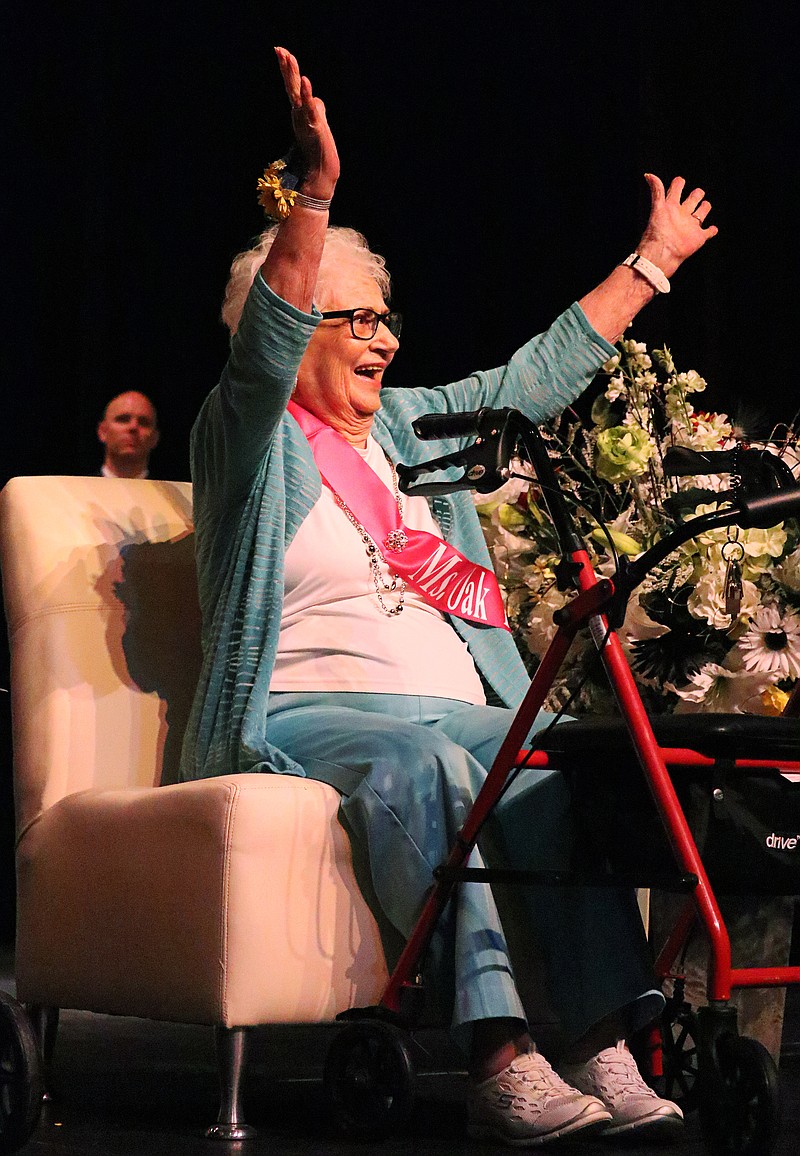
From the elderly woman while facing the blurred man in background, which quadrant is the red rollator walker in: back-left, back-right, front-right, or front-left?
back-right

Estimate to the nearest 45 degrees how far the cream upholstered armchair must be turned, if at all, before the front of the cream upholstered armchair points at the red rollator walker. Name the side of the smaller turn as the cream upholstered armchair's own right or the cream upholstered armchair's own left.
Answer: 0° — it already faces it

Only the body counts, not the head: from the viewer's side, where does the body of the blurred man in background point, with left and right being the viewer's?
facing the viewer

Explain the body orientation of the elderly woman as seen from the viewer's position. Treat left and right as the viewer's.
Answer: facing the viewer and to the right of the viewer

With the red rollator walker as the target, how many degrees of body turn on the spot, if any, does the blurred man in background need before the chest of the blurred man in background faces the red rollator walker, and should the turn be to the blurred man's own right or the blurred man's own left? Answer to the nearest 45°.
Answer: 0° — they already face it

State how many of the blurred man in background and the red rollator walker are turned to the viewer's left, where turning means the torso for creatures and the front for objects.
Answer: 0

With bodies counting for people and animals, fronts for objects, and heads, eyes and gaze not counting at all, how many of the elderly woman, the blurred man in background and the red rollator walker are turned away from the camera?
0

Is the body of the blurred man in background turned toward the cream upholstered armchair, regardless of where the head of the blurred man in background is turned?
yes

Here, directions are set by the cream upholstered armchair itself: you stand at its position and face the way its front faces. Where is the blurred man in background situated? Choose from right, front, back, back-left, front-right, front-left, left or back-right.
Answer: back-left
